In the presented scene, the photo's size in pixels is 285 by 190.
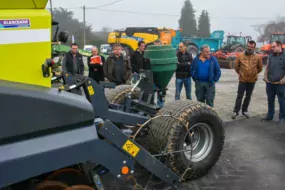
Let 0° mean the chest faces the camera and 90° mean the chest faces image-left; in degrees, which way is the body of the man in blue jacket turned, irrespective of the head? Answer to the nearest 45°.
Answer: approximately 0°

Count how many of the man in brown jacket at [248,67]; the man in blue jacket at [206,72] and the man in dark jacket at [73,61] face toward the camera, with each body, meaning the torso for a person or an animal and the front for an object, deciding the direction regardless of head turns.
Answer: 3

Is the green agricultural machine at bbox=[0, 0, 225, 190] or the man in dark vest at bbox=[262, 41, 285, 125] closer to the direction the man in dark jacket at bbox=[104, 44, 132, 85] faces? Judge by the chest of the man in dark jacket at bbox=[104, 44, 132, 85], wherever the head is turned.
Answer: the green agricultural machine

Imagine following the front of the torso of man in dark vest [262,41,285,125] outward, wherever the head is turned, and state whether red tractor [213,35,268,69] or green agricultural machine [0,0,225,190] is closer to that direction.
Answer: the green agricultural machine

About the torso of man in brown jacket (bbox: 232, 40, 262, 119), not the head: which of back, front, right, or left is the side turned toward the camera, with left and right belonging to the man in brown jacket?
front

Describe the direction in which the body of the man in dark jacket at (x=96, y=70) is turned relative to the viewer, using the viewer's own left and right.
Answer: facing the viewer

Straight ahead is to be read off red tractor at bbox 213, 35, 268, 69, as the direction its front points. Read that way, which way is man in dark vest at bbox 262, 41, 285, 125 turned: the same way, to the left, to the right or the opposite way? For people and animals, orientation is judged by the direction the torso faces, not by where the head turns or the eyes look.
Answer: the same way

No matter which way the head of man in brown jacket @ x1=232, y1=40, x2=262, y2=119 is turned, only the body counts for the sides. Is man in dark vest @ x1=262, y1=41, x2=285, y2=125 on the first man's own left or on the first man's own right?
on the first man's own left

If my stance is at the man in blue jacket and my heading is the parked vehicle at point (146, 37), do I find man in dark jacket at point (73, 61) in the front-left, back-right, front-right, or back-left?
front-left

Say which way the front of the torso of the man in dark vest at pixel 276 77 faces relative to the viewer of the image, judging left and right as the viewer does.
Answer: facing the viewer and to the left of the viewer

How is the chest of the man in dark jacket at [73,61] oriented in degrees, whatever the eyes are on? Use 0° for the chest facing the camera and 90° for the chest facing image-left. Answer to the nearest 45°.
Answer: approximately 0°
